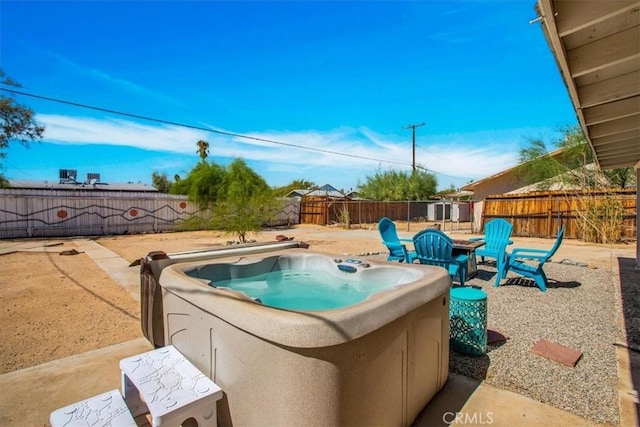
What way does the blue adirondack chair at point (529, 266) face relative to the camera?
to the viewer's left

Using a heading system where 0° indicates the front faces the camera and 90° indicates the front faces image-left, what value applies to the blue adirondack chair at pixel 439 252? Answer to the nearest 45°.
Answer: approximately 225°

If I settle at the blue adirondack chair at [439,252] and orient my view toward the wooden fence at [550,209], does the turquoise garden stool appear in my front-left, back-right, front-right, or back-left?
back-right

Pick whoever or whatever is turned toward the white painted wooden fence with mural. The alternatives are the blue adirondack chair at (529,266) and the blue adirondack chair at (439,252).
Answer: the blue adirondack chair at (529,266)

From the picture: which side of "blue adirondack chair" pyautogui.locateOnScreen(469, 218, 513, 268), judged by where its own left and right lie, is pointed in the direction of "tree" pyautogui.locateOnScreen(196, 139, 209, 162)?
right

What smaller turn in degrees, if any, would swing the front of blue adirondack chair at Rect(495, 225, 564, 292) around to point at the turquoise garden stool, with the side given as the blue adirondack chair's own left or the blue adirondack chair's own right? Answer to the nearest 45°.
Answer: approximately 90° to the blue adirondack chair's own left

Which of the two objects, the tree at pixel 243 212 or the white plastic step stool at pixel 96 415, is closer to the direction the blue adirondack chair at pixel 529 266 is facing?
the tree

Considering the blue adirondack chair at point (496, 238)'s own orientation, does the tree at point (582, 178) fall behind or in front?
behind

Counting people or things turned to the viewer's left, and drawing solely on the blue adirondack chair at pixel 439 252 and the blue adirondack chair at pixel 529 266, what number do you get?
1

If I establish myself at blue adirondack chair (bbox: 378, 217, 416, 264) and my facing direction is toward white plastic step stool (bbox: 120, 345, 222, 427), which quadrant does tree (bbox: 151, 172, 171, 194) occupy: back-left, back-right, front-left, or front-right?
back-right

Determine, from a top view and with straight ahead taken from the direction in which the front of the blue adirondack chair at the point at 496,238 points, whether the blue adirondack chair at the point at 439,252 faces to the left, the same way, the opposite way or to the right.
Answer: the opposite way

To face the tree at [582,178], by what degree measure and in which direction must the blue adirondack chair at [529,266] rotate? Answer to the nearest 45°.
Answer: approximately 90° to its right

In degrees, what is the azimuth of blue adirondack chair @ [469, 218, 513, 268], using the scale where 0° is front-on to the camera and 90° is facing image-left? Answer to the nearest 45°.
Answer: approximately 45°
